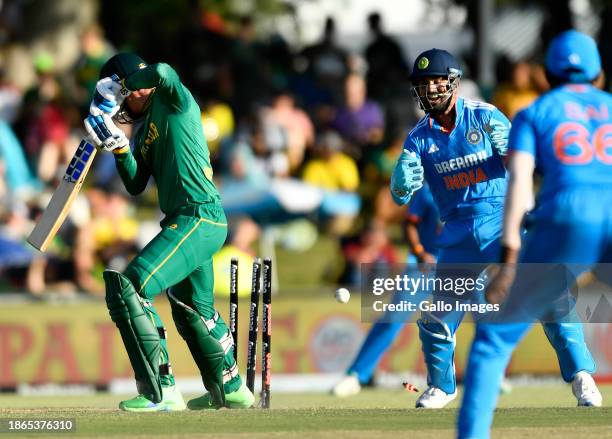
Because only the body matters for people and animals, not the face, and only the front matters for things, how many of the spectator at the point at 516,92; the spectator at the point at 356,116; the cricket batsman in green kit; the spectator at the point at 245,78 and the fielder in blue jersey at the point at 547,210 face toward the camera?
3

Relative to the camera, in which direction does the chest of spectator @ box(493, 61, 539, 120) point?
toward the camera

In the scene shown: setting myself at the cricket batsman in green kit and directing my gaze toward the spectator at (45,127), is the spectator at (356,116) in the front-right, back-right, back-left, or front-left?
front-right

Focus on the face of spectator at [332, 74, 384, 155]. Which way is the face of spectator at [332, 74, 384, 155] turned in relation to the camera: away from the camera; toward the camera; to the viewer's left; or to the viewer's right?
toward the camera

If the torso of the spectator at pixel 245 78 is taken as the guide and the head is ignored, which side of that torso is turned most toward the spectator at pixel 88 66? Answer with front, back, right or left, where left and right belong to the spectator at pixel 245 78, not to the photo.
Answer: right

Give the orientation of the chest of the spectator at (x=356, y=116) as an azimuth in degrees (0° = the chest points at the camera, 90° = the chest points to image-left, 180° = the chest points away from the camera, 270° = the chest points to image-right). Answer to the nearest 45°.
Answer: approximately 0°

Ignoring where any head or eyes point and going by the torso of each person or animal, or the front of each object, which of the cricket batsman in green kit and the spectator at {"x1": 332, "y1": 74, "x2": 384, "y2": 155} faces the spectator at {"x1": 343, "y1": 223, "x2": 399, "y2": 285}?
the spectator at {"x1": 332, "y1": 74, "x2": 384, "y2": 155}

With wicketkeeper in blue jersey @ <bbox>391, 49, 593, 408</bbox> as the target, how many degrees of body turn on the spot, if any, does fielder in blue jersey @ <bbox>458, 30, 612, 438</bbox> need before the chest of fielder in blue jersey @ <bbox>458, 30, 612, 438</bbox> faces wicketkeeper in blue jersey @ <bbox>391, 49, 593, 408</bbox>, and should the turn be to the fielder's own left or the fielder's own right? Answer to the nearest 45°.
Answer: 0° — they already face them

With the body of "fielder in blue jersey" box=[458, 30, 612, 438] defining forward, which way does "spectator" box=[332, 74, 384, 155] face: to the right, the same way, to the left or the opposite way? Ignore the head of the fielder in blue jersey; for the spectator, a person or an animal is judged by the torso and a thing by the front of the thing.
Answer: the opposite way

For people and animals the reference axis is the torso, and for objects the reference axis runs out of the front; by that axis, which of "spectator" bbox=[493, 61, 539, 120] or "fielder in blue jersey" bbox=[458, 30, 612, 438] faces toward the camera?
the spectator

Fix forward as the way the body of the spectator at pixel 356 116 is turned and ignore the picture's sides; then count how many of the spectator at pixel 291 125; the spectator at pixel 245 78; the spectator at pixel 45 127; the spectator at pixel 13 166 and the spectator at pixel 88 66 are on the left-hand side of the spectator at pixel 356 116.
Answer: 0

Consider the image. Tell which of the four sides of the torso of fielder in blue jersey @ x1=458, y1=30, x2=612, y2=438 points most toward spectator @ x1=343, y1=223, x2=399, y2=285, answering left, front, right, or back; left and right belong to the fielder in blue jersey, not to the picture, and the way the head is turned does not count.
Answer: front

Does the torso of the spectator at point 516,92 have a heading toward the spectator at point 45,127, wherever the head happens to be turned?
no

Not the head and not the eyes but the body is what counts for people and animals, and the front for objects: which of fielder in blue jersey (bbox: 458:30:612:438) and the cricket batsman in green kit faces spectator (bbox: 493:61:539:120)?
the fielder in blue jersey

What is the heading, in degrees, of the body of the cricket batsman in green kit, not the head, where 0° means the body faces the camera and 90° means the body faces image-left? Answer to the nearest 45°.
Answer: approximately 90°

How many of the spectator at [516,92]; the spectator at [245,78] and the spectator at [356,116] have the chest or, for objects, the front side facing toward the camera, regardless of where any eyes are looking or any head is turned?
3

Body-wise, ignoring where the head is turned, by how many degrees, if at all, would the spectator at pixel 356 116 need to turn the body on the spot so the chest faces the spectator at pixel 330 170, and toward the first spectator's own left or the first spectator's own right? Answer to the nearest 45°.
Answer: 0° — they already face them

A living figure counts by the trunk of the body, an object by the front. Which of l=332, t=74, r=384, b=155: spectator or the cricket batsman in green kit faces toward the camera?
the spectator

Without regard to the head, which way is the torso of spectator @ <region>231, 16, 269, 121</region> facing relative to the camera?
toward the camera
